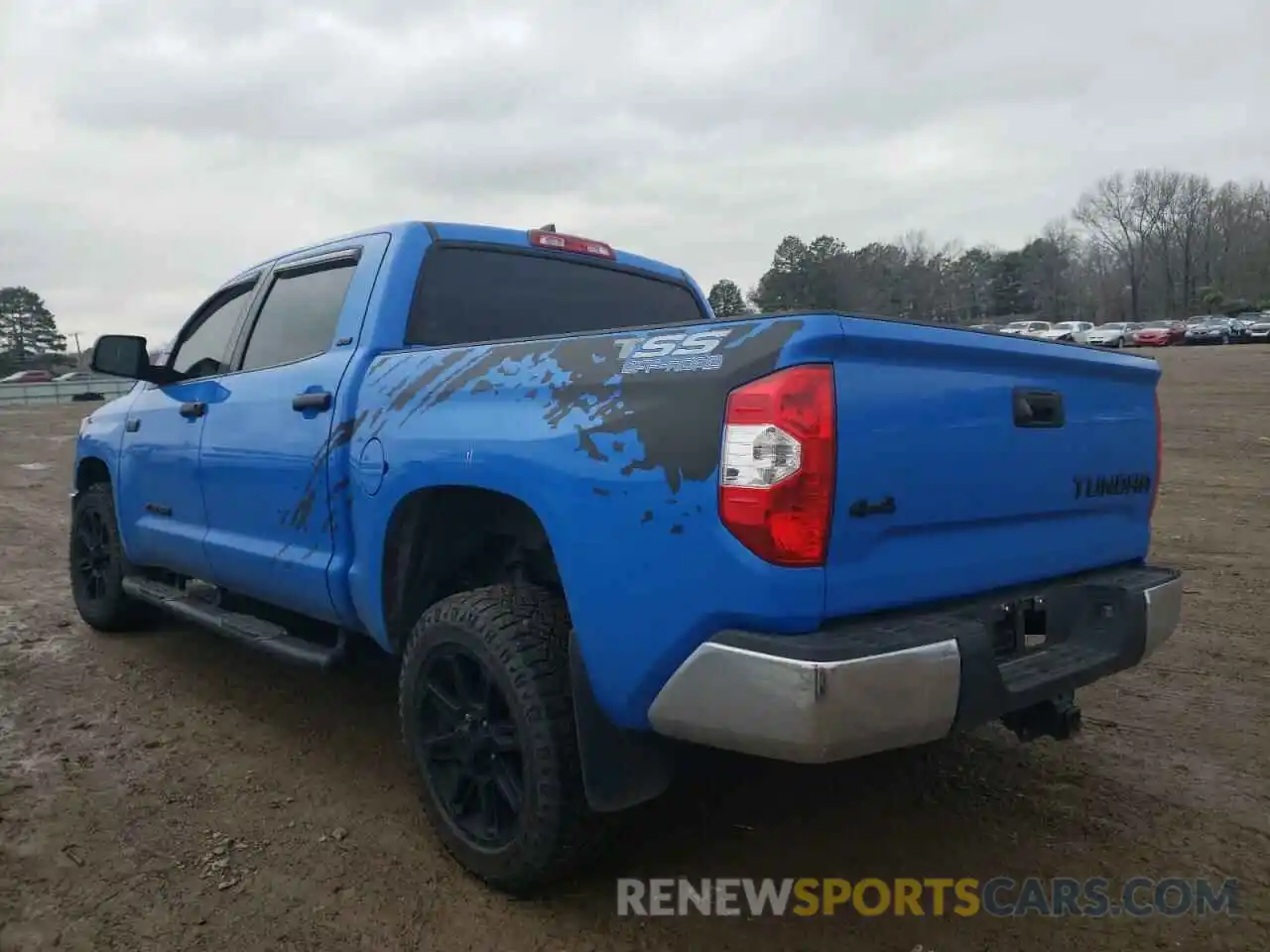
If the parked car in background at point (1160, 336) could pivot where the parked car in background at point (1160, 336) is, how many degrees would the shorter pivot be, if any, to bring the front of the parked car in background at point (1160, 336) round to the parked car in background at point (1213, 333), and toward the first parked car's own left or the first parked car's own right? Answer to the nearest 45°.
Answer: approximately 90° to the first parked car's own left

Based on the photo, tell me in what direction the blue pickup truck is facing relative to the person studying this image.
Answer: facing away from the viewer and to the left of the viewer

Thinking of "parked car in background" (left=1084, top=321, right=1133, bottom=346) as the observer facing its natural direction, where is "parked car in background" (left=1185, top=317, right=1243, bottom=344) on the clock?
"parked car in background" (left=1185, top=317, right=1243, bottom=344) is roughly at 8 o'clock from "parked car in background" (left=1084, top=321, right=1133, bottom=346).

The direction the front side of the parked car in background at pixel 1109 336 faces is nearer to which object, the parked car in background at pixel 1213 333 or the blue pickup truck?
the blue pickup truck

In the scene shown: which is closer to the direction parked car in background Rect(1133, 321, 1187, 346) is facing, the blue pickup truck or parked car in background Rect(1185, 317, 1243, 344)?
the blue pickup truck

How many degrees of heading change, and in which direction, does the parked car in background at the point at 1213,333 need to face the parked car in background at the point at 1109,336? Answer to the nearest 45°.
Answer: approximately 45° to its right
